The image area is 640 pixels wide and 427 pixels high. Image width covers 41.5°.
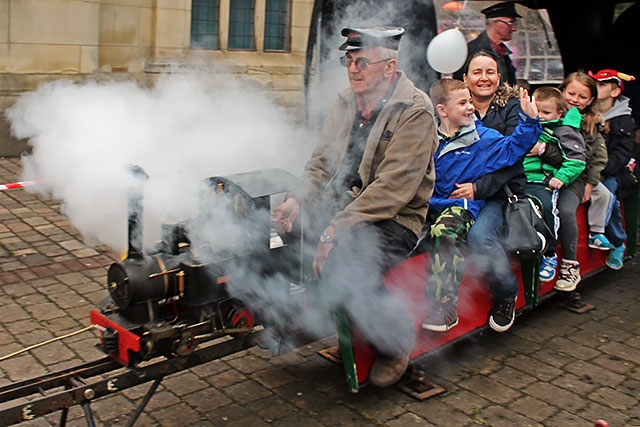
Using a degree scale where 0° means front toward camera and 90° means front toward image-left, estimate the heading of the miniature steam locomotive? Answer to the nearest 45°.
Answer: approximately 45°

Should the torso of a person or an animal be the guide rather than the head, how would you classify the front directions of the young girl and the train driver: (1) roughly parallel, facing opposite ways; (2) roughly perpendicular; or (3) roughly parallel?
roughly parallel

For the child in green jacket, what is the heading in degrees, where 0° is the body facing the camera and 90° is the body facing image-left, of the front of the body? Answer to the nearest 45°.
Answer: approximately 45°

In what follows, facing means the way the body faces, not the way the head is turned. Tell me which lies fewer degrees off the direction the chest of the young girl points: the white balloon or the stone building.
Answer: the white balloon

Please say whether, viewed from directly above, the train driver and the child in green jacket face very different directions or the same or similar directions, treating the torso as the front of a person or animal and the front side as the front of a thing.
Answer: same or similar directions

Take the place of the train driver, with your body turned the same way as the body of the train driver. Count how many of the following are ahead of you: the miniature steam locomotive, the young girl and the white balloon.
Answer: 1

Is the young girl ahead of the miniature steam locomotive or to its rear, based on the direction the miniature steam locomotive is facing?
to the rear

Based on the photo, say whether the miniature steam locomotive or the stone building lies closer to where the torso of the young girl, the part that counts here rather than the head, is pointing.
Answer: the miniature steam locomotive

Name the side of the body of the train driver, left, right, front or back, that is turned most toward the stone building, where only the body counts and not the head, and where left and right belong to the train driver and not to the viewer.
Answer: right

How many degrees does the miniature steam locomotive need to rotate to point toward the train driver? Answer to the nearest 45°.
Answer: approximately 135° to its left

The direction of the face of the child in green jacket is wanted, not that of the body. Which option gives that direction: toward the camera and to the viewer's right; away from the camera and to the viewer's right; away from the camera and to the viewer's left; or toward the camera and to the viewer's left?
toward the camera and to the viewer's left

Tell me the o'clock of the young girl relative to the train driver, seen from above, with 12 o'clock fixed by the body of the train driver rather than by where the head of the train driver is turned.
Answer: The young girl is roughly at 6 o'clock from the train driver.

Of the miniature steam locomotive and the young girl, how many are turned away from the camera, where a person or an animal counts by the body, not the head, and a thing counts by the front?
0

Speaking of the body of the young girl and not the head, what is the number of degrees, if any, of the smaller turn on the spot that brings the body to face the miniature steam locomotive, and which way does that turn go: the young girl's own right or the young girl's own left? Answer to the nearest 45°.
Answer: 0° — they already face it

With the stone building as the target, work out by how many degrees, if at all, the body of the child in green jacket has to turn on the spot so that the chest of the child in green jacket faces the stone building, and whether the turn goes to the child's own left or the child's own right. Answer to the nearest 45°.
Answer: approximately 90° to the child's own right

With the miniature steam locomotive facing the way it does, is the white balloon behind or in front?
behind
